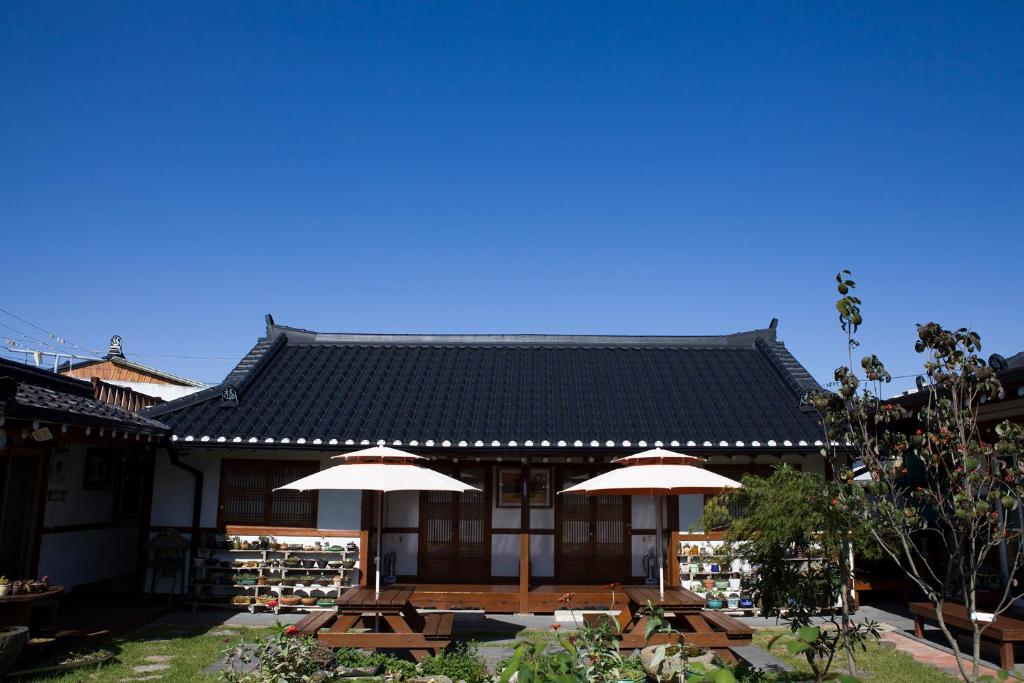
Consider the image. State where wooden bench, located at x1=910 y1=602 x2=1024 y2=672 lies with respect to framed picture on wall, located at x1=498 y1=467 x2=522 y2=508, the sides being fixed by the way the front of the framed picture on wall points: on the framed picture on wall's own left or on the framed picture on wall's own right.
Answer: on the framed picture on wall's own left

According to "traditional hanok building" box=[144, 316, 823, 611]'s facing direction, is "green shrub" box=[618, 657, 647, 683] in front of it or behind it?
in front

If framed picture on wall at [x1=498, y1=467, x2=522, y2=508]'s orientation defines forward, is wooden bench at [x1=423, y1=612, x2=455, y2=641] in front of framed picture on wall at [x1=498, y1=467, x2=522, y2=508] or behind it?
in front

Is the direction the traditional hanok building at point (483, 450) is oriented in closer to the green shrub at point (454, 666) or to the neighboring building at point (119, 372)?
the green shrub

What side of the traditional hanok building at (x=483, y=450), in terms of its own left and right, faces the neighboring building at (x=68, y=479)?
right

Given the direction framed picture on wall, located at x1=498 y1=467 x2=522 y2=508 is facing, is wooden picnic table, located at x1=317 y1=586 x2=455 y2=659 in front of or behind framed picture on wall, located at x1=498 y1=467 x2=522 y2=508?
in front

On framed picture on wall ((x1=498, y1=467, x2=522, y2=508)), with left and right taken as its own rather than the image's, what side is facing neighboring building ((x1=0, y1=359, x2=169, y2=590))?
right

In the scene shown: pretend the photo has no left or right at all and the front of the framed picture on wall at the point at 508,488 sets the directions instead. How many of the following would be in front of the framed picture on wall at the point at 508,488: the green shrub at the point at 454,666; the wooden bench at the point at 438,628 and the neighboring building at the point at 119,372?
2

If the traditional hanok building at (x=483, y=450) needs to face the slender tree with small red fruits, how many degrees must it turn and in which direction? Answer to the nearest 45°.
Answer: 0° — it already faces it

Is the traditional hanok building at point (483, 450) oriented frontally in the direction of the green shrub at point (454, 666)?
yes

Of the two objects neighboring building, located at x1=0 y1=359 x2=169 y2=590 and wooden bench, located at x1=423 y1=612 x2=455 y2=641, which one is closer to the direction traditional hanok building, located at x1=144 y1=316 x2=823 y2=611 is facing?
the wooden bench

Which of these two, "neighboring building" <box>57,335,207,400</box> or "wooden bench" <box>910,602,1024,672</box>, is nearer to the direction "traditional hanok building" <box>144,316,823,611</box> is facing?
the wooden bench

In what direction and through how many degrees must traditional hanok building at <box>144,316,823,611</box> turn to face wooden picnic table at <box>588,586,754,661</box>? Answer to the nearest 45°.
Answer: approximately 45° to its left
